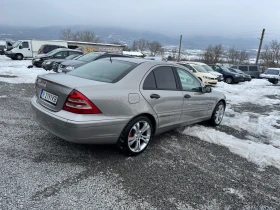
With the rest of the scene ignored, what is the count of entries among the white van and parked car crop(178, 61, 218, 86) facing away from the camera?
0

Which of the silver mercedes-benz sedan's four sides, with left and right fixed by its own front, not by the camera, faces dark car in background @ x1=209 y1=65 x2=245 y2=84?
front

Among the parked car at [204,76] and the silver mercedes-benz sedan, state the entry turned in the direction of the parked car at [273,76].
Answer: the silver mercedes-benz sedan

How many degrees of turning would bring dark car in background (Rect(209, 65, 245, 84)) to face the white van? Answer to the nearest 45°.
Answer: approximately 135° to its right

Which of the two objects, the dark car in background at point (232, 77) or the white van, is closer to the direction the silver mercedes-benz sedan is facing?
the dark car in background

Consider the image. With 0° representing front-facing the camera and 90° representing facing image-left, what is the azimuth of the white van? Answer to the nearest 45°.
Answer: approximately 45°

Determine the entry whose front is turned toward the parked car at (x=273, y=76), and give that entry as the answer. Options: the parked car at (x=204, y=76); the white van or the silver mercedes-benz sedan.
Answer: the silver mercedes-benz sedan

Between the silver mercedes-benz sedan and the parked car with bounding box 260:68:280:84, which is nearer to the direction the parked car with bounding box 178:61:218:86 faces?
the silver mercedes-benz sedan

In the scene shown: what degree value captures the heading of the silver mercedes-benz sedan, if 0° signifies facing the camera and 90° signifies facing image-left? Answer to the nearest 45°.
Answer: approximately 225°

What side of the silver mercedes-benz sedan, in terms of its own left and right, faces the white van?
left

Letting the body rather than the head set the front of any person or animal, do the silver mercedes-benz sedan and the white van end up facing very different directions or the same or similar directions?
very different directions

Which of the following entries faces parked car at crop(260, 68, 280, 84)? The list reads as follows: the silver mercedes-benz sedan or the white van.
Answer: the silver mercedes-benz sedan

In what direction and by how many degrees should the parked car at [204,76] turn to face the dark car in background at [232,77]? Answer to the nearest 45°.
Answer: approximately 90° to its left
